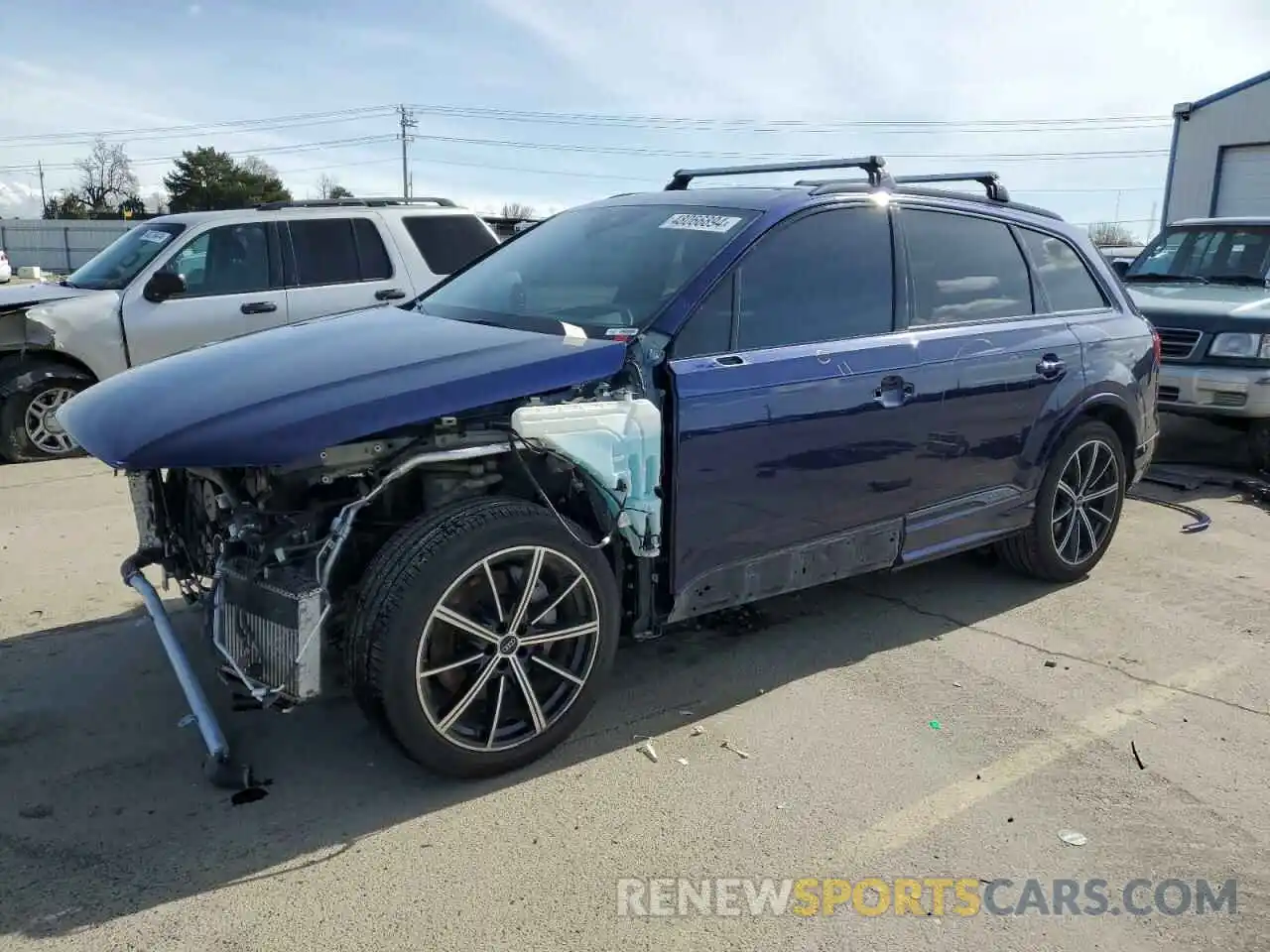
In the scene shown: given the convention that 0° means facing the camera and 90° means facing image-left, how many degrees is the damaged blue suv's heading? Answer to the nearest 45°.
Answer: approximately 45°

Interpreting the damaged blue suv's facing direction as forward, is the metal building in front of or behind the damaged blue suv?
behind

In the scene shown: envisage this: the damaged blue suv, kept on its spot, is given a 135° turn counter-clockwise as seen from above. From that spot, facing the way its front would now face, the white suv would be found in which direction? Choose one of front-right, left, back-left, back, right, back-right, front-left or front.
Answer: back-left
